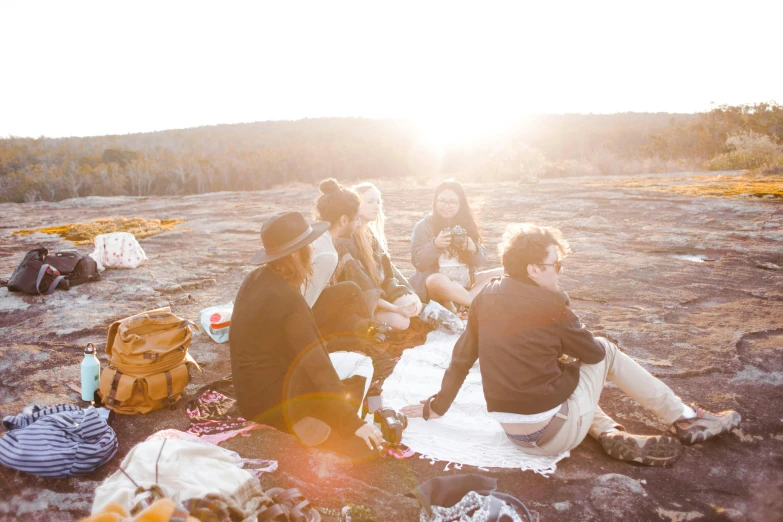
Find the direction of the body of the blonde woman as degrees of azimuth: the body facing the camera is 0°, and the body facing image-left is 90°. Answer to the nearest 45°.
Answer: approximately 315°

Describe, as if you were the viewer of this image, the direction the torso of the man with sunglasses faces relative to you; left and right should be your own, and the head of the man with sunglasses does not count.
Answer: facing away from the viewer and to the right of the viewer

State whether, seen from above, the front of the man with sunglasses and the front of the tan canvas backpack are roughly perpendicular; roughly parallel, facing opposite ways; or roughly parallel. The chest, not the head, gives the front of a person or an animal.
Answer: roughly perpendicular

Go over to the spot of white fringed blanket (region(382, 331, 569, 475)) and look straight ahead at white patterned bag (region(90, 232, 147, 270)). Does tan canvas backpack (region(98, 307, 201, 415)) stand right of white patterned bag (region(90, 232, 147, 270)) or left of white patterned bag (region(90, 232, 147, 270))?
left

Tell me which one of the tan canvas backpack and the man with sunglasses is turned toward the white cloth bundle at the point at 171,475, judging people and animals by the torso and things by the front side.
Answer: the tan canvas backpack

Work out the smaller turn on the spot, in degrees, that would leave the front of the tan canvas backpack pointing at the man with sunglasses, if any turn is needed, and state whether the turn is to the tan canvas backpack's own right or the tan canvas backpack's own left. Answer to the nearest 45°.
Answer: approximately 45° to the tan canvas backpack's own left

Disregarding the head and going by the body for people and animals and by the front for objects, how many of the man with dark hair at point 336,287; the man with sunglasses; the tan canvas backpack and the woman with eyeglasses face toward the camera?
2
